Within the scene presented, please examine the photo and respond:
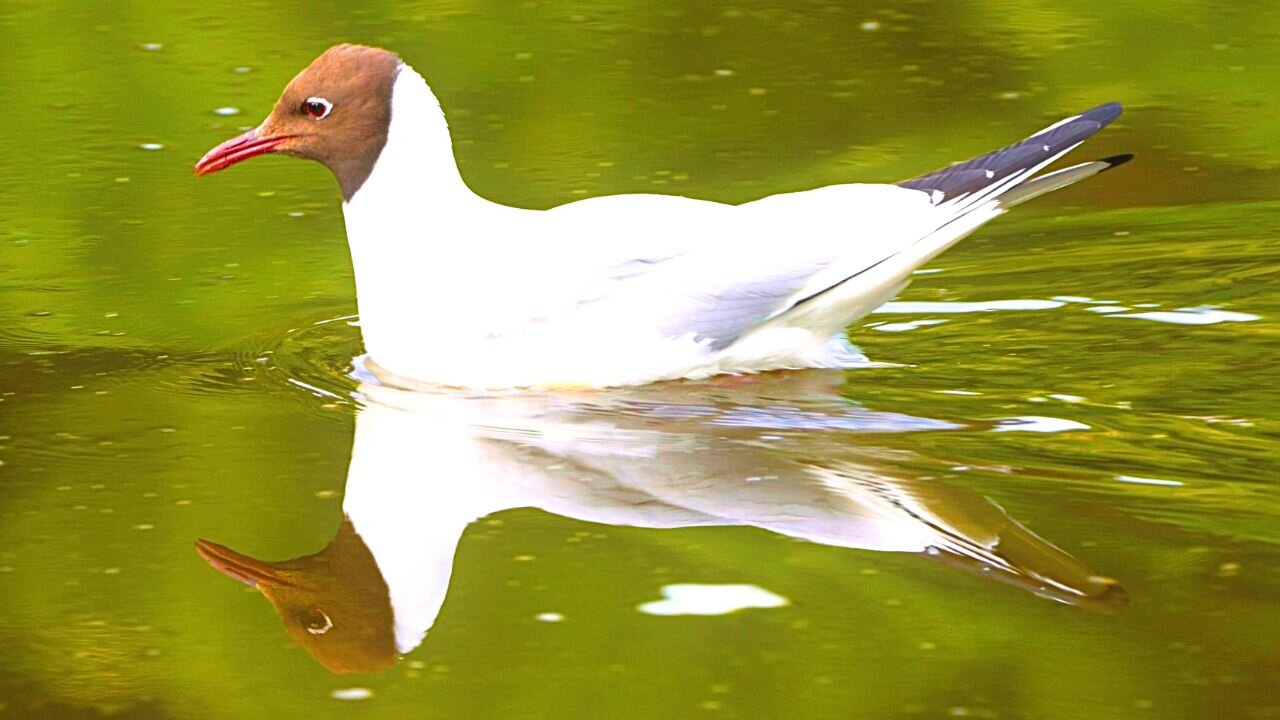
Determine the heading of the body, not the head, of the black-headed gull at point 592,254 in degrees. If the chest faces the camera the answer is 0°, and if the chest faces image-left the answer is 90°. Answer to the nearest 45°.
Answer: approximately 90°
